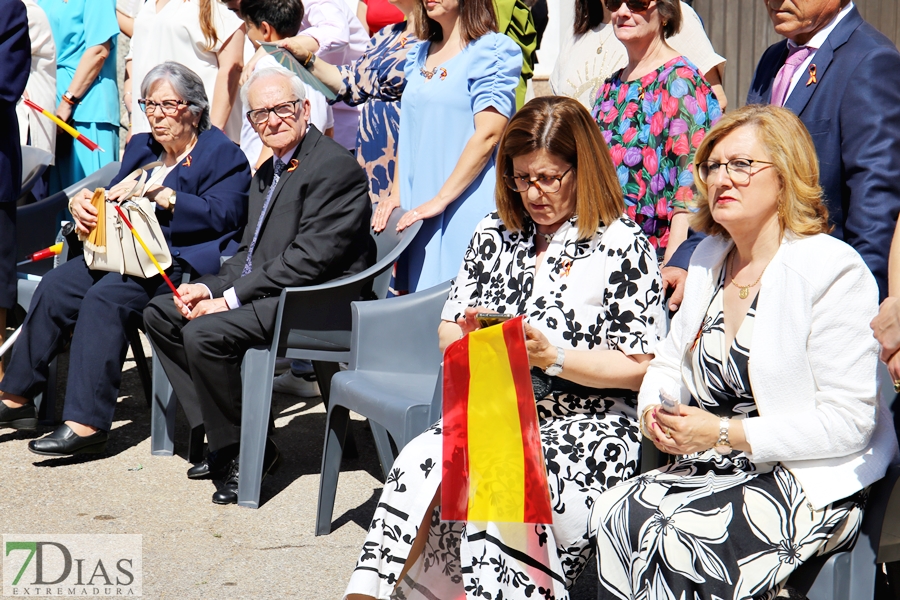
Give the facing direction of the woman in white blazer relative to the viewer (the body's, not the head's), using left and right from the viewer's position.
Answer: facing the viewer and to the left of the viewer

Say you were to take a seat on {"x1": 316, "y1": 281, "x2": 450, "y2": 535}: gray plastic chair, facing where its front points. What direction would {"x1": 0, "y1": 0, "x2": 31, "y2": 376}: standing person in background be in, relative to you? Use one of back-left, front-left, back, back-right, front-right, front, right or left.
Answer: right

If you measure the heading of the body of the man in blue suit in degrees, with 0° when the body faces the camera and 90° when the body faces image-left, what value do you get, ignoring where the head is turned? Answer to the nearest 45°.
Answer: approximately 45°

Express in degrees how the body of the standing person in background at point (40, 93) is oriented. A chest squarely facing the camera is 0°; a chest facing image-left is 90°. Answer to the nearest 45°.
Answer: approximately 45°

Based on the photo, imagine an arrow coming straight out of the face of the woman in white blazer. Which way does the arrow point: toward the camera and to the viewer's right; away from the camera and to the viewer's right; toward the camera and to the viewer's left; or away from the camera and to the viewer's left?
toward the camera and to the viewer's left

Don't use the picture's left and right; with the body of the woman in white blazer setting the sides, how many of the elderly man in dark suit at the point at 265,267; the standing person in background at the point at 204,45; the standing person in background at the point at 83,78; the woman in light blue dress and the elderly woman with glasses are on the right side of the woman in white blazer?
5

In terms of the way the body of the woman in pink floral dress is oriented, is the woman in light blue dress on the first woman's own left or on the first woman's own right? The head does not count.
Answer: on the first woman's own right

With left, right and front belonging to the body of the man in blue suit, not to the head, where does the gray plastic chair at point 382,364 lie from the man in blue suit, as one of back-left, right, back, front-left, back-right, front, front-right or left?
front-right

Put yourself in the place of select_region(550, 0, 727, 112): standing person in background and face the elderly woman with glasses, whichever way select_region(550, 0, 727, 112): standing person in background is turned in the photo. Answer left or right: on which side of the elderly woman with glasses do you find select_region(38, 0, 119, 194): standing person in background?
right

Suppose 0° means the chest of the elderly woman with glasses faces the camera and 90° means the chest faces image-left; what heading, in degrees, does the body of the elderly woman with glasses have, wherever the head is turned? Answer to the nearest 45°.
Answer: approximately 45°

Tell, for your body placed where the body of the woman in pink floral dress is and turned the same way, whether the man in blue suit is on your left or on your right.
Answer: on your left

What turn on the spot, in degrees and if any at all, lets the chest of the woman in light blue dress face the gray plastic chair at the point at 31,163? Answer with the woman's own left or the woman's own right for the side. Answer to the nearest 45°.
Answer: approximately 90° to the woman's own right

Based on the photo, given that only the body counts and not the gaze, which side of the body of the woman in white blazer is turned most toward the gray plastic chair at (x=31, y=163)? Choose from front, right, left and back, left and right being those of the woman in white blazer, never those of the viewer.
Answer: right

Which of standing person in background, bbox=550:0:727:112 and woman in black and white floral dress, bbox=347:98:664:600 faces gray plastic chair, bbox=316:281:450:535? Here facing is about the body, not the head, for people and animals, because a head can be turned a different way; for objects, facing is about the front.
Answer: the standing person in background
